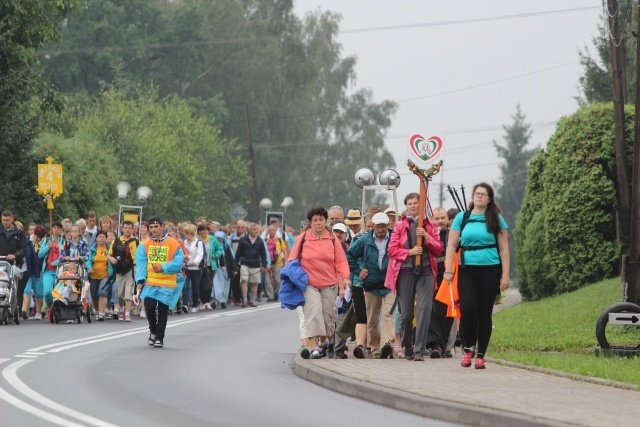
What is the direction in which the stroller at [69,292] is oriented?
toward the camera

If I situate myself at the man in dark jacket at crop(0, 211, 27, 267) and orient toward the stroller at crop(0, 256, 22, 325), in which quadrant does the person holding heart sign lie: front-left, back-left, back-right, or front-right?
front-left

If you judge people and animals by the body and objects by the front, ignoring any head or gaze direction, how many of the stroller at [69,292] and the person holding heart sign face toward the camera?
2

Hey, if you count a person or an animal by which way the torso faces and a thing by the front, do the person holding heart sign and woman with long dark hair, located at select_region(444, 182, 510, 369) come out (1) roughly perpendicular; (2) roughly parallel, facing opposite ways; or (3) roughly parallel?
roughly parallel

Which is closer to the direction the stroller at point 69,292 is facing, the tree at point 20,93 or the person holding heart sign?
the person holding heart sign

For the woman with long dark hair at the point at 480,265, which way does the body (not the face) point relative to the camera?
toward the camera

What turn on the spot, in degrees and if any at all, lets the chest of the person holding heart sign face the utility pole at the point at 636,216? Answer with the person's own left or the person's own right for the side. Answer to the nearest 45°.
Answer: approximately 135° to the person's own left

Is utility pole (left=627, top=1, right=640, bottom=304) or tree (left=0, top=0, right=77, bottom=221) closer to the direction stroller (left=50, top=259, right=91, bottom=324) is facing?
the utility pole

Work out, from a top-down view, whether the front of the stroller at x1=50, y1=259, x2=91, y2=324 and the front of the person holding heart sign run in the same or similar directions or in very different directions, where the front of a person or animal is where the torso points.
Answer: same or similar directions

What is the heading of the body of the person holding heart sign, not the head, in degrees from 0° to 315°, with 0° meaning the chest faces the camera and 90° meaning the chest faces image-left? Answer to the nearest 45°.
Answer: approximately 0°
